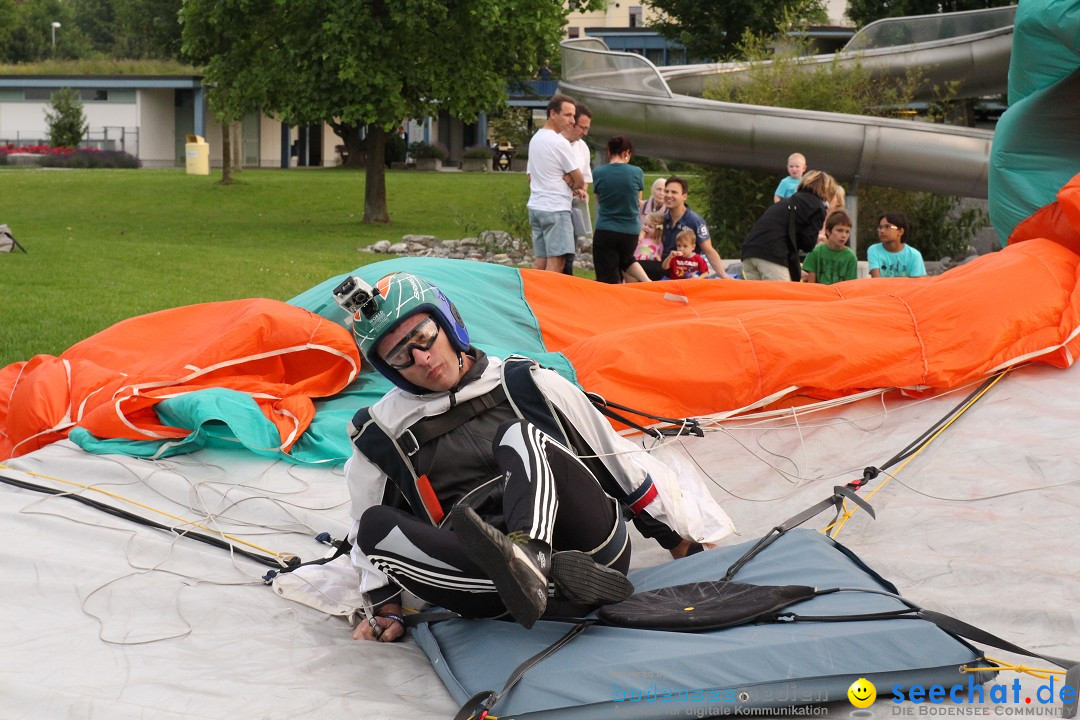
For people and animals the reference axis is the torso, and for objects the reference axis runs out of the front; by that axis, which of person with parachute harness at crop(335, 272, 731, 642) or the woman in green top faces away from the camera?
the woman in green top

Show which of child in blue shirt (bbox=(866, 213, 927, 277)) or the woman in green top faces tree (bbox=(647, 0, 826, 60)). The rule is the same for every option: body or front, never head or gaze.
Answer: the woman in green top

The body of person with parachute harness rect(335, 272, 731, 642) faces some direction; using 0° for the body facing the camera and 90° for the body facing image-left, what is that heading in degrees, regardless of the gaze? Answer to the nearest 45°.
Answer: approximately 0°

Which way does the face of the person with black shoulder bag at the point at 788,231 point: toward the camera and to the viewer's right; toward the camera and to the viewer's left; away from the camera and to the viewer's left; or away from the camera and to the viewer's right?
away from the camera and to the viewer's right

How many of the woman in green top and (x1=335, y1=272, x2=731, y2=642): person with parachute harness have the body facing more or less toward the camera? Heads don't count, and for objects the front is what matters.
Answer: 1

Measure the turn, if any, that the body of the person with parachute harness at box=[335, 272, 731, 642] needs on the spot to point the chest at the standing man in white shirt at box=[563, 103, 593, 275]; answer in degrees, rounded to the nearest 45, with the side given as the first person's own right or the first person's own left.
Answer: approximately 180°

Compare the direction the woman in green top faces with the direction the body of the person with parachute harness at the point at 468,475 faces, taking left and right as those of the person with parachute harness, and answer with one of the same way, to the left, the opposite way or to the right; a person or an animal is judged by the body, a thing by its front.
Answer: the opposite way

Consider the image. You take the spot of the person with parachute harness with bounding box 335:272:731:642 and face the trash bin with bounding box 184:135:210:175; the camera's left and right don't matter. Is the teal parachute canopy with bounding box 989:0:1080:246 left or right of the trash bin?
right

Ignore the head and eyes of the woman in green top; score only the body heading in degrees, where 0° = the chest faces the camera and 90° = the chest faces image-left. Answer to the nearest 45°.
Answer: approximately 180°

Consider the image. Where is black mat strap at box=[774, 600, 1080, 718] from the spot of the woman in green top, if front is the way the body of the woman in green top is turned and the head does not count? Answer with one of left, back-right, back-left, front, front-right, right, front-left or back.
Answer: back
